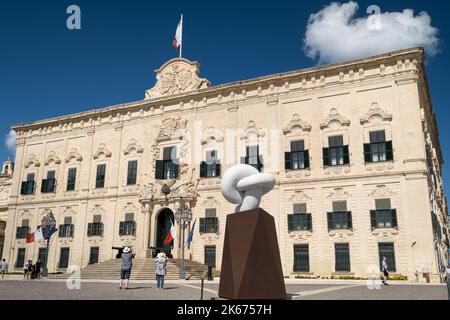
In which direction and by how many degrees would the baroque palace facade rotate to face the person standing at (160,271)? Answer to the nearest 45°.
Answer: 0° — it already faces them

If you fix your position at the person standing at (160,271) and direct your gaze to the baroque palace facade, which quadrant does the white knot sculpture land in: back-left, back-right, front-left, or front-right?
back-right

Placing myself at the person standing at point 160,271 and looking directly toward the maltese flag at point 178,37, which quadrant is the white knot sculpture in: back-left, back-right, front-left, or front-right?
back-right

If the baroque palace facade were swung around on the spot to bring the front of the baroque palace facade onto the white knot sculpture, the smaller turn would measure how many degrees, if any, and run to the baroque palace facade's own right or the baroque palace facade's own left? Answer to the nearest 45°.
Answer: approximately 45° to the baroque palace facade's own left

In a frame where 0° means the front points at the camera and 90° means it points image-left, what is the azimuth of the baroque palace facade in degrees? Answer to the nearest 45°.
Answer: approximately 45°
